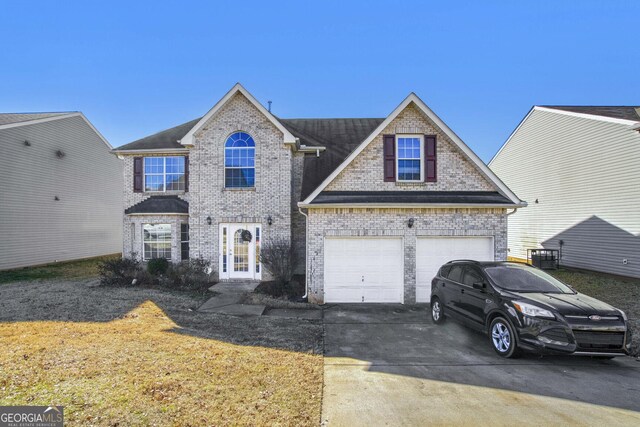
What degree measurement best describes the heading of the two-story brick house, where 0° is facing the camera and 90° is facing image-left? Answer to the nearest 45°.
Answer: approximately 0°

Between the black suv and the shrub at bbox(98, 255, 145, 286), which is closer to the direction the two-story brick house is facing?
the black suv

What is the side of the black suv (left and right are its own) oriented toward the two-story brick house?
back

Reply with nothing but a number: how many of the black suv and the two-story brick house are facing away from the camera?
0

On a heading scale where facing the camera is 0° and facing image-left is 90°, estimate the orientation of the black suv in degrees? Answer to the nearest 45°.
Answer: approximately 315°

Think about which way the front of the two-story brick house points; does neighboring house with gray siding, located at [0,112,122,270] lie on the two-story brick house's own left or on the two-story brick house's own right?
on the two-story brick house's own right

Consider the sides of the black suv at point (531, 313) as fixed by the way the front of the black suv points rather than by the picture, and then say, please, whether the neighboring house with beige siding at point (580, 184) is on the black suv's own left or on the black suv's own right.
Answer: on the black suv's own left

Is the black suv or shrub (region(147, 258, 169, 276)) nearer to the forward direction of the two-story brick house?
the black suv

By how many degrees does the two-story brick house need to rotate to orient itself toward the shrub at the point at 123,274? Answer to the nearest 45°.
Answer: approximately 90° to its right

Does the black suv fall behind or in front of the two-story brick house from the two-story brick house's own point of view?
in front

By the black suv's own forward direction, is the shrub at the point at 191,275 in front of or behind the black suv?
behind
